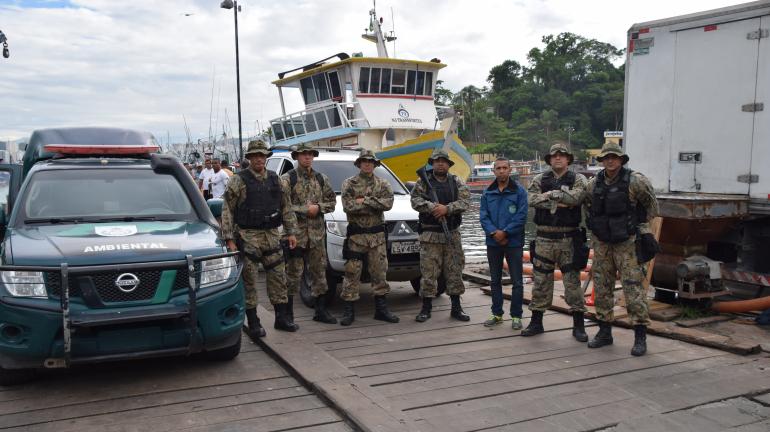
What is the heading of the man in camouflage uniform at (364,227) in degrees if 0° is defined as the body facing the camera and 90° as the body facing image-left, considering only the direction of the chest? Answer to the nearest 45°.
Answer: approximately 0°

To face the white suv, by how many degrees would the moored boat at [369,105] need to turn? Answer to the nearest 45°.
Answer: approximately 45° to its right

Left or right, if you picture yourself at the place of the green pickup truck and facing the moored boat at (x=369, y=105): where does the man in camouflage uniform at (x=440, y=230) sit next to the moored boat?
right

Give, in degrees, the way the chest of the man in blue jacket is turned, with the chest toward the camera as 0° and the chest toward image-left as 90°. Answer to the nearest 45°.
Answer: approximately 0°

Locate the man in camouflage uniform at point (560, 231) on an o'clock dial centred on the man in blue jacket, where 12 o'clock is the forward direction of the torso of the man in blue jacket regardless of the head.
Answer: The man in camouflage uniform is roughly at 10 o'clock from the man in blue jacket.

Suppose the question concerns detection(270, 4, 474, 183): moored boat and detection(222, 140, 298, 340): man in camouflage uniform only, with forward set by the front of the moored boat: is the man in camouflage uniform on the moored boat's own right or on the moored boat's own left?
on the moored boat's own right

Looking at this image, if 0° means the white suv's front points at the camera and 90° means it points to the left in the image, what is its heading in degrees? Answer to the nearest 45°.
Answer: approximately 315°

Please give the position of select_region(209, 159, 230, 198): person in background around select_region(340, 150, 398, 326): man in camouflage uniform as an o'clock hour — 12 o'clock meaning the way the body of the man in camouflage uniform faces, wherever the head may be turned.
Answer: The person in background is roughly at 5 o'clock from the man in camouflage uniform.

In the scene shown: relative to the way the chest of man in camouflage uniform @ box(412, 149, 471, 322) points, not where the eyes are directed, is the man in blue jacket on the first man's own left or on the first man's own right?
on the first man's own left

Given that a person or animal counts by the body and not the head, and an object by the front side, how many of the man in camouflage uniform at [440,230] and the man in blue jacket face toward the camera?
2

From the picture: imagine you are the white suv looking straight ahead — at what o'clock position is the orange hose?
The orange hose is roughly at 11 o'clock from the white suv.
